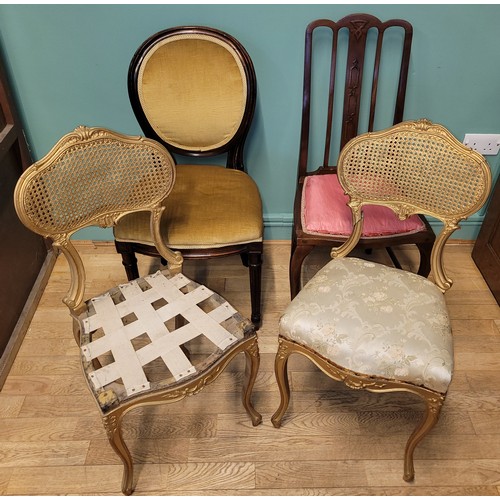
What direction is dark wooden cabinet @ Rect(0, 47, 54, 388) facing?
to the viewer's right

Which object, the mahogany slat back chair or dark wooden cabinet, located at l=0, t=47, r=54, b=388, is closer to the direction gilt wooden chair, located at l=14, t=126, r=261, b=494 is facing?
the mahogany slat back chair

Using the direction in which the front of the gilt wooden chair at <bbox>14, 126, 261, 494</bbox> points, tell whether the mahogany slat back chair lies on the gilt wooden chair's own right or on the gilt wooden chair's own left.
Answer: on the gilt wooden chair's own left

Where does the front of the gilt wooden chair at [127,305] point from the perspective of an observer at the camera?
facing the viewer and to the right of the viewer

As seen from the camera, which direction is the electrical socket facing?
toward the camera

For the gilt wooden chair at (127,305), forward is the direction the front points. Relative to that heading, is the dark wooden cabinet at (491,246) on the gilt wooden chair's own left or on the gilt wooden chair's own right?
on the gilt wooden chair's own left

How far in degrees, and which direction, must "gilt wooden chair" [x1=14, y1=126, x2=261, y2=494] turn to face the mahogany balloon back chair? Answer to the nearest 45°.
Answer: approximately 90° to its left

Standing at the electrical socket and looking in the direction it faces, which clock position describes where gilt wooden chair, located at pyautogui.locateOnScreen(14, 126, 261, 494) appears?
The gilt wooden chair is roughly at 1 o'clock from the electrical socket.

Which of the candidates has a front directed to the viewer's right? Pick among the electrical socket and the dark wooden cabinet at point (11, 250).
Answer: the dark wooden cabinet

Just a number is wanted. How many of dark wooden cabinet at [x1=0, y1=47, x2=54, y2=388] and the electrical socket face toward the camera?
1

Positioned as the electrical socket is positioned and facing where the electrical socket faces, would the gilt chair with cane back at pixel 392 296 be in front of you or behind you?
in front

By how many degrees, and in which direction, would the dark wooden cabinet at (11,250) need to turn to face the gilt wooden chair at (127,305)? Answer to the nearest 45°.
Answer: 0° — it already faces it

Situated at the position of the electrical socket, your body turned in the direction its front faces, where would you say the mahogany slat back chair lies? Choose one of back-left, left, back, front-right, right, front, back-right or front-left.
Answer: front-right
